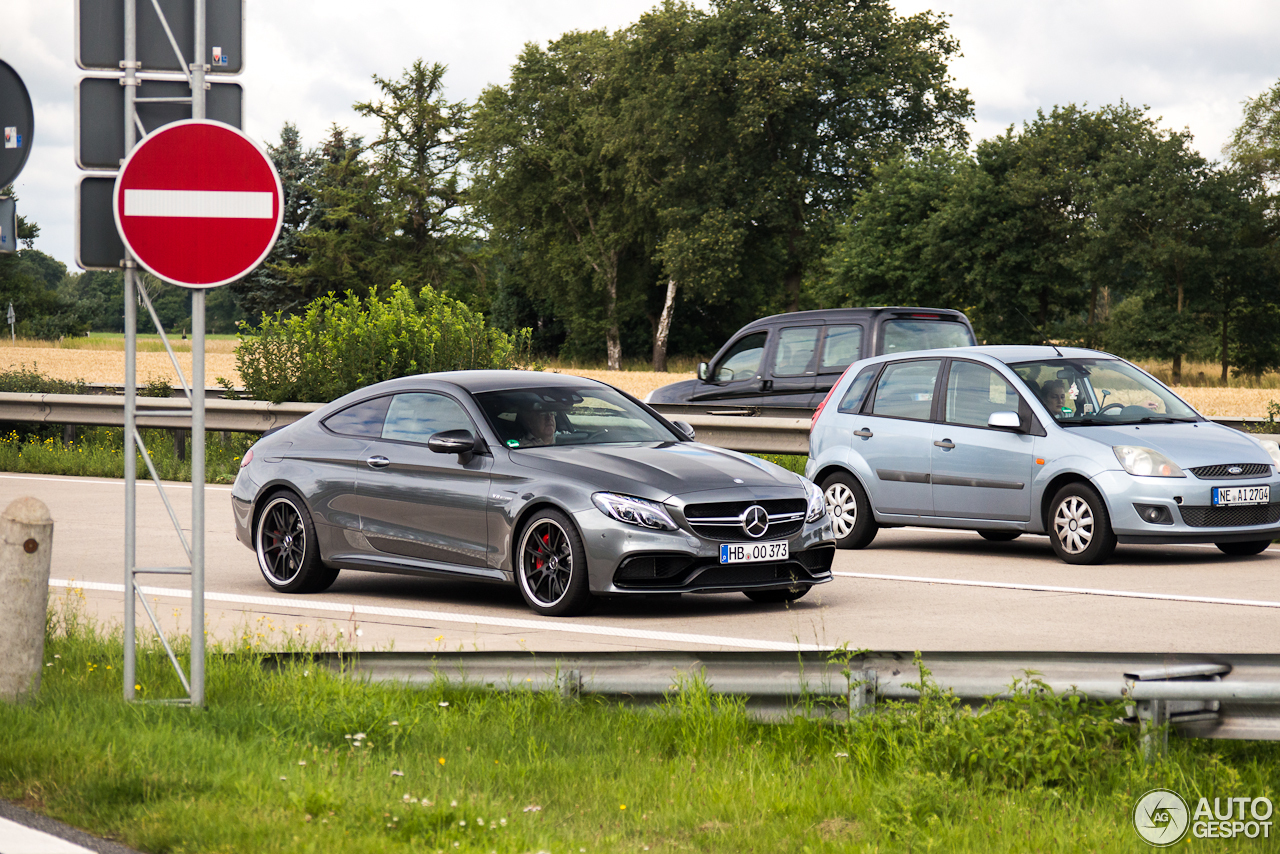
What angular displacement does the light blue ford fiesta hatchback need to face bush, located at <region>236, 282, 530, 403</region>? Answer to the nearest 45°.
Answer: approximately 180°

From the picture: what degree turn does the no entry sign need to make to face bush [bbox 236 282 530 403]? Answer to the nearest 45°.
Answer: approximately 180°

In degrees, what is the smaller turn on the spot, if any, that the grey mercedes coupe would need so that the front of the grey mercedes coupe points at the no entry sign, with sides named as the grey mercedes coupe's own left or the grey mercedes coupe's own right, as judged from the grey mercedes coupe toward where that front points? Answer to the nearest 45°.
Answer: approximately 45° to the grey mercedes coupe's own right

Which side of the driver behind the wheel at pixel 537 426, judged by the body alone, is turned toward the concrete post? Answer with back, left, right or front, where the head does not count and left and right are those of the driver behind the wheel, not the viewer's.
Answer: right

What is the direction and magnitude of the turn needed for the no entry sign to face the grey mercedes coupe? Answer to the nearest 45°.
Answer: approximately 135° to its left

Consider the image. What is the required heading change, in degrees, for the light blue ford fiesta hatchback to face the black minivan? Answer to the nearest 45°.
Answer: approximately 180°

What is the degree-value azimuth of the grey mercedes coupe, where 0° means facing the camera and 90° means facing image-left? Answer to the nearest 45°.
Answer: approximately 315°

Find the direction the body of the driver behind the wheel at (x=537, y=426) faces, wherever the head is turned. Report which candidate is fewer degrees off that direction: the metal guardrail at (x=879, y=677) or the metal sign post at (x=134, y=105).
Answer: the metal guardrail

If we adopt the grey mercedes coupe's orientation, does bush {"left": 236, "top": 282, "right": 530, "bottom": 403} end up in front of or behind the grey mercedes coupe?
behind

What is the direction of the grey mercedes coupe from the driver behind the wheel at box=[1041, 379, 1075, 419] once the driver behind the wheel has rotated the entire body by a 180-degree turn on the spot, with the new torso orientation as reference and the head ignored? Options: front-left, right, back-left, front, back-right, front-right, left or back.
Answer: left

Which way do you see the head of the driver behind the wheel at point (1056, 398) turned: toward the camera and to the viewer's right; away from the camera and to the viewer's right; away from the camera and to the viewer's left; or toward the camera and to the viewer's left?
toward the camera and to the viewer's right

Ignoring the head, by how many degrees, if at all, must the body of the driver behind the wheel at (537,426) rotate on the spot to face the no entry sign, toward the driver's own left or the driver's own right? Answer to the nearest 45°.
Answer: approximately 45° to the driver's own right
